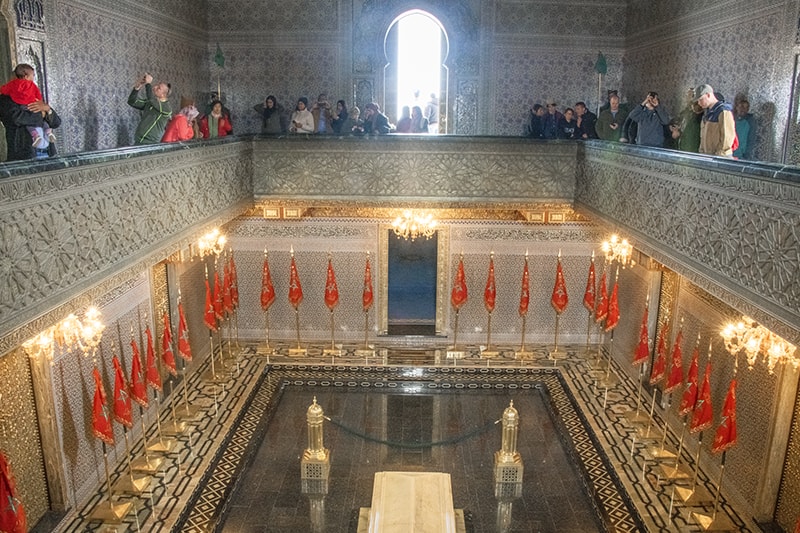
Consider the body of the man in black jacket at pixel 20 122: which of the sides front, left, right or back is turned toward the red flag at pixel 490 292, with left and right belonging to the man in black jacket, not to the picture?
front

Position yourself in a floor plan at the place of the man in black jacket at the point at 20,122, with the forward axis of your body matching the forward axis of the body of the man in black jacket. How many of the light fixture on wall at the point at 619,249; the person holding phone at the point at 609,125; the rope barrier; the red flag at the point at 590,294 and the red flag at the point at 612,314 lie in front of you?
5

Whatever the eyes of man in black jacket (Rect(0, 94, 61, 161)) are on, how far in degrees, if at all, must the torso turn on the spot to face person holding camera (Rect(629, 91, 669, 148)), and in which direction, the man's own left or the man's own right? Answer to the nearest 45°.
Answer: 0° — they already face them

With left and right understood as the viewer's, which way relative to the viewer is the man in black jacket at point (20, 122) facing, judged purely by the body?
facing to the right of the viewer

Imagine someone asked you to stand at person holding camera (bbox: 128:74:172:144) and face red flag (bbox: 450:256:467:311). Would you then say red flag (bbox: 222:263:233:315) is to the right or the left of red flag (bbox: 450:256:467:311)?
left

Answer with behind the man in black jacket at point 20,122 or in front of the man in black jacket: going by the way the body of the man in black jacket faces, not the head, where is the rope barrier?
in front

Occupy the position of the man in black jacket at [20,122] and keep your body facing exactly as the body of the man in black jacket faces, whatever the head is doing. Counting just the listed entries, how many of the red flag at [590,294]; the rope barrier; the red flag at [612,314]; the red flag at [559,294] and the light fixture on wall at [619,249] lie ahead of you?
5
